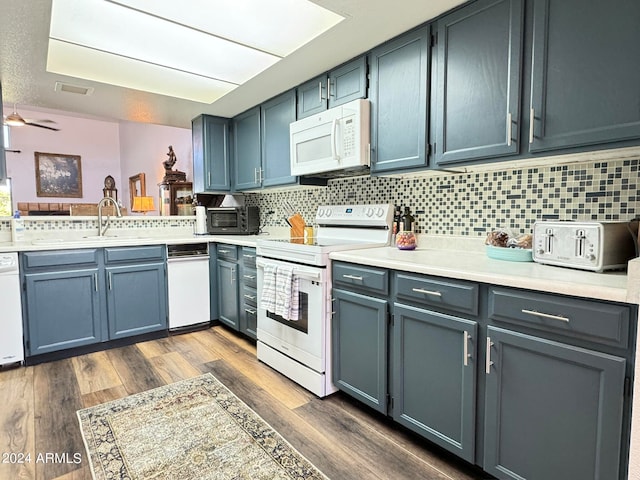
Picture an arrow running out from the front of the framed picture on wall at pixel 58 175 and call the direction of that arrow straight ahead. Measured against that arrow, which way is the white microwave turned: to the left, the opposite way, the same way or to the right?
to the right

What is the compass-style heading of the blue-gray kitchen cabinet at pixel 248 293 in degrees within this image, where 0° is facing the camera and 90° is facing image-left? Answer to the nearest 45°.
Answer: approximately 45°

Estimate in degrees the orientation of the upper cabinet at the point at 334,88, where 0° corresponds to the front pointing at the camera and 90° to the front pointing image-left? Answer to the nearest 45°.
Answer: approximately 45°

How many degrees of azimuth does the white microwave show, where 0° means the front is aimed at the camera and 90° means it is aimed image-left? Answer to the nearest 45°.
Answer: approximately 45°

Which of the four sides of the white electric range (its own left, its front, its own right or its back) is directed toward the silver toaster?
left
